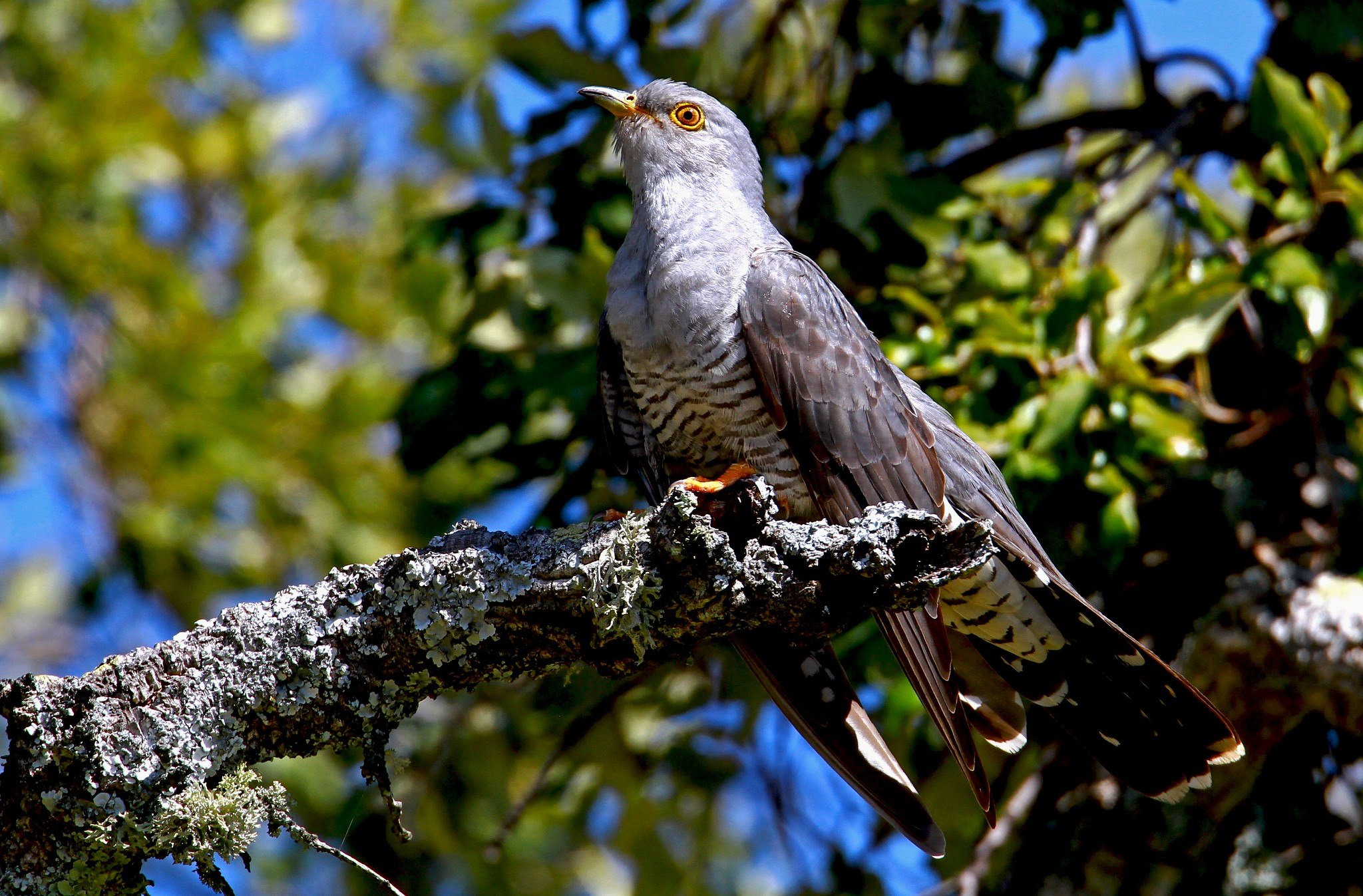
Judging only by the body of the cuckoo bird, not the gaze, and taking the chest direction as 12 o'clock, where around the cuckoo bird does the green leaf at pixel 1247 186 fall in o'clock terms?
The green leaf is roughly at 7 o'clock from the cuckoo bird.

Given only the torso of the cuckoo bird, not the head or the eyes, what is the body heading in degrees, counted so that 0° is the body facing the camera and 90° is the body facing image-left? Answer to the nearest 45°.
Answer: approximately 45°

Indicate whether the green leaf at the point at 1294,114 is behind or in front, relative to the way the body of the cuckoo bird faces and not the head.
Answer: behind

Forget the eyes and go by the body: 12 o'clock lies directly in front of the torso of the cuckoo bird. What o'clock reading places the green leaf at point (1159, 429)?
The green leaf is roughly at 7 o'clock from the cuckoo bird.

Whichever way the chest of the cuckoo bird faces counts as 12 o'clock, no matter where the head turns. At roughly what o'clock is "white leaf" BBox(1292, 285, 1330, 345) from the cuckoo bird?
The white leaf is roughly at 7 o'clock from the cuckoo bird.

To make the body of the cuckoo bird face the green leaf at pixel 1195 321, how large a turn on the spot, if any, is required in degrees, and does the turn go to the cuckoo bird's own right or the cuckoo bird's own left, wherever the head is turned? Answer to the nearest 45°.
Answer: approximately 135° to the cuckoo bird's own left

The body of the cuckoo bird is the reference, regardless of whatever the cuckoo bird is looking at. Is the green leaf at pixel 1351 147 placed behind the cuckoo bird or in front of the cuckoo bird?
behind

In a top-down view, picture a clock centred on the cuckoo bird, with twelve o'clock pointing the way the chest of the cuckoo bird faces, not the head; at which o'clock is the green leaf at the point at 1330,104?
The green leaf is roughly at 7 o'clock from the cuckoo bird.
